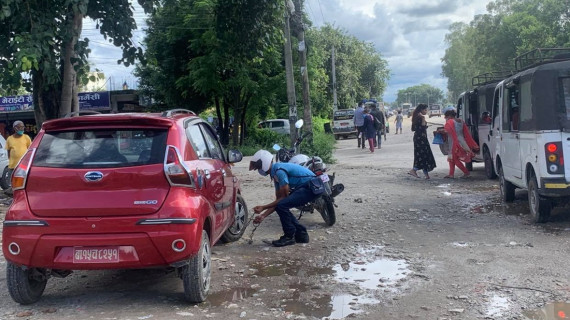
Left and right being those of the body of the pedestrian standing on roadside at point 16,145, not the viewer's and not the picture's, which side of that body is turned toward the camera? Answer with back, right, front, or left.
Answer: front

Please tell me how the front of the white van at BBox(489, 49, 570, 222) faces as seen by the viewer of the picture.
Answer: facing away from the viewer and to the left of the viewer

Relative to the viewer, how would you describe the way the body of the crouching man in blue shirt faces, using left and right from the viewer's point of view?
facing to the left of the viewer

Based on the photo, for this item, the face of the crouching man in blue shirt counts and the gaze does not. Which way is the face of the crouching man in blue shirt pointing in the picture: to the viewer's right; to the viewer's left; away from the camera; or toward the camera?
to the viewer's left

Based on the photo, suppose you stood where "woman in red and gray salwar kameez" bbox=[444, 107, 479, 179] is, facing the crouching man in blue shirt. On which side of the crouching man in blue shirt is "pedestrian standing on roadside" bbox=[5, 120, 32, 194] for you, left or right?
right

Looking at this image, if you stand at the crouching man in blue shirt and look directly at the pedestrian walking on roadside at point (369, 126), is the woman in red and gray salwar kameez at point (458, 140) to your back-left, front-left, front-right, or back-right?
front-right

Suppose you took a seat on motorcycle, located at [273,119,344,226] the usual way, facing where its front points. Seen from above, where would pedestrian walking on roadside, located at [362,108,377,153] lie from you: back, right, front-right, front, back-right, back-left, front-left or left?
front-right

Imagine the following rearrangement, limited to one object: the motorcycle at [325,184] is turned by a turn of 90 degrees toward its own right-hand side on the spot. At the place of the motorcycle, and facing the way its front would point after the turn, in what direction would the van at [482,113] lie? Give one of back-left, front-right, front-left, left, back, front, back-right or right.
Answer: front
